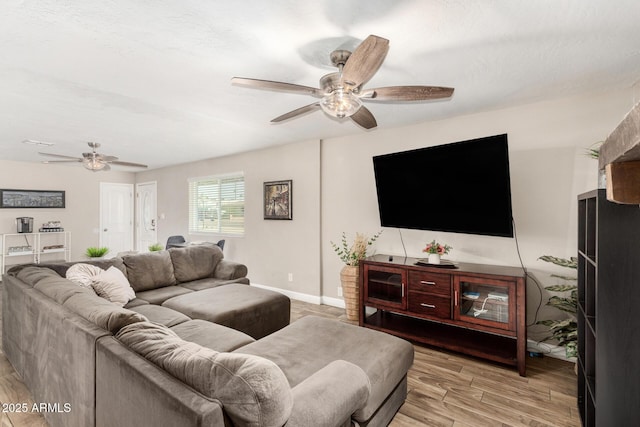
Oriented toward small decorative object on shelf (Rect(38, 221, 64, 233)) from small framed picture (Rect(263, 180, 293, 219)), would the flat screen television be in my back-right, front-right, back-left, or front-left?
back-left

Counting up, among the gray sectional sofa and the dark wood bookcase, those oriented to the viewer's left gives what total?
1

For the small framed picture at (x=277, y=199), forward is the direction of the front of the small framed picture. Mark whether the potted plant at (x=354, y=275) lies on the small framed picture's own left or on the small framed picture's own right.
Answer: on the small framed picture's own left

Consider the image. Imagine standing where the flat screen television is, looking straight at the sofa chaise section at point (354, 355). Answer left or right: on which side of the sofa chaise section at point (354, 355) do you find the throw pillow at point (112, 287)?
right

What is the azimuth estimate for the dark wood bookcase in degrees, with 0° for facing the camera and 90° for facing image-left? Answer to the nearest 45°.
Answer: approximately 90°

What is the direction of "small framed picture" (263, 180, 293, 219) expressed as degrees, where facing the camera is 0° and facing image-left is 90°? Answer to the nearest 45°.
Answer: approximately 45°

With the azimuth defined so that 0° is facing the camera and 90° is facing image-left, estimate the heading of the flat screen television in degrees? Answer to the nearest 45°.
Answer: approximately 45°

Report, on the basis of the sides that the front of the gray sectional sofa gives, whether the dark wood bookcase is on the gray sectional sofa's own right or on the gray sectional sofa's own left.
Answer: on the gray sectional sofa's own right

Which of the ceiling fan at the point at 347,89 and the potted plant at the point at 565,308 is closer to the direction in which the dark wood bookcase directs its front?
the ceiling fan

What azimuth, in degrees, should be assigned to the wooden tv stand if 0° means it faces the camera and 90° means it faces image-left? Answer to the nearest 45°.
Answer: approximately 45°
